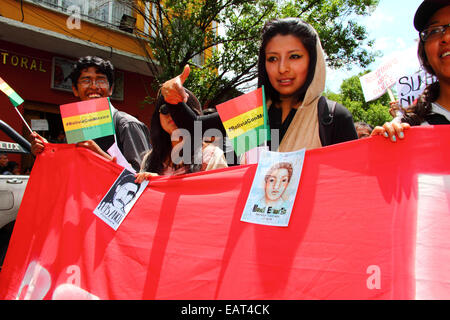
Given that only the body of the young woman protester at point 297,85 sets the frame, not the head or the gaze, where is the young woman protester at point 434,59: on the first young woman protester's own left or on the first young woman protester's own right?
on the first young woman protester's own left

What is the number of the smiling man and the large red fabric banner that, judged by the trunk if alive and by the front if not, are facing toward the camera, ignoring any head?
2

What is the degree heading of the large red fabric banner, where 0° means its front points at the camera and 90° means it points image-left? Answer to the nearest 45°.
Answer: approximately 0°

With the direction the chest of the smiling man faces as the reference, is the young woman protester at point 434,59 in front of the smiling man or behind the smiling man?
in front

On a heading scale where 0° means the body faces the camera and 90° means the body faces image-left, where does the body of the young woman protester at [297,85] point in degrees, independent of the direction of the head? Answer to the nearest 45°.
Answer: approximately 45°

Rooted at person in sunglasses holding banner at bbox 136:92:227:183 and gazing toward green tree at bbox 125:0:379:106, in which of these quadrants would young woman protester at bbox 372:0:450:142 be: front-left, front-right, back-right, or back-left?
back-right

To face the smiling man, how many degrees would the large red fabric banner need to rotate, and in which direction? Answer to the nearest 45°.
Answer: approximately 135° to its right
